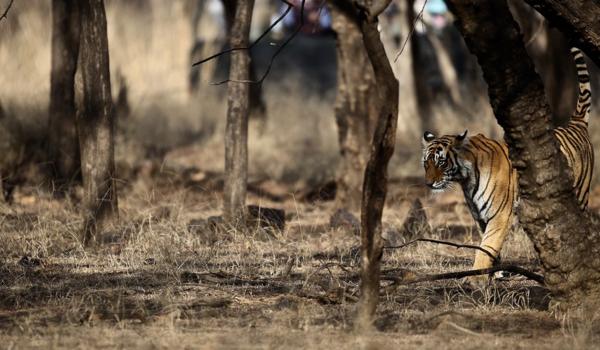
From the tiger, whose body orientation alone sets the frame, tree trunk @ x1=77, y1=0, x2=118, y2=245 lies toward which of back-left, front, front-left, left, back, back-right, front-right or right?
front-right

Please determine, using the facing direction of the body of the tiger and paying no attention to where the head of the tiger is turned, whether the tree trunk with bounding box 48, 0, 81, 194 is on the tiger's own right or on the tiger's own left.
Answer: on the tiger's own right

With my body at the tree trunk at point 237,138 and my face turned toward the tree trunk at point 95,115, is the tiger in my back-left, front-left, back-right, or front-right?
back-left

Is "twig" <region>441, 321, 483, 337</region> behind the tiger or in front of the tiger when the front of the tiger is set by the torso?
in front

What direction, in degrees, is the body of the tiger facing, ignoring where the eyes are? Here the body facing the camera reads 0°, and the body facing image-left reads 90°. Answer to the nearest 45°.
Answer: approximately 45°
